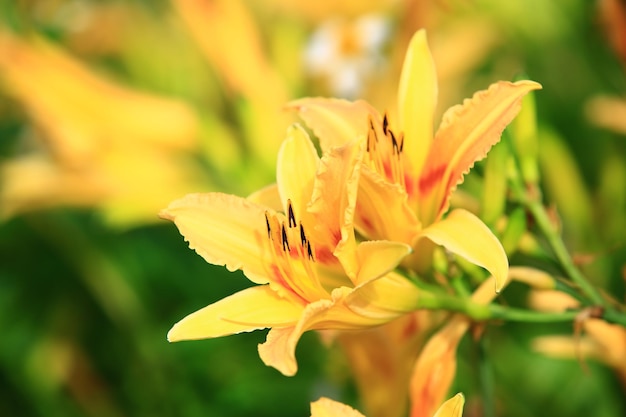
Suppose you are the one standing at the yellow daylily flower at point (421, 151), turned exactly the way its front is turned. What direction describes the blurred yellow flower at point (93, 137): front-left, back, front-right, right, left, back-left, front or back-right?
right

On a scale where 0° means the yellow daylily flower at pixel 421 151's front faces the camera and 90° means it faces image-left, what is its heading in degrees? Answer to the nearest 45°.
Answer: approximately 45°

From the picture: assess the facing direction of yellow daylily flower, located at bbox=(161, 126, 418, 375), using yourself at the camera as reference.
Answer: facing the viewer and to the left of the viewer

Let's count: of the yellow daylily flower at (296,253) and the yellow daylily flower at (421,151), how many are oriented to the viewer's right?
0
